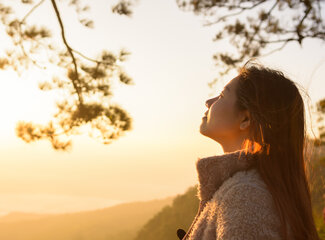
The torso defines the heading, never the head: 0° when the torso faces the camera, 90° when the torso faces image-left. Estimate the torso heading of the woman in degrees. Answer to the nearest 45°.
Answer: approximately 90°

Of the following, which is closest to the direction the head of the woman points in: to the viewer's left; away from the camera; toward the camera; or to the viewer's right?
to the viewer's left
